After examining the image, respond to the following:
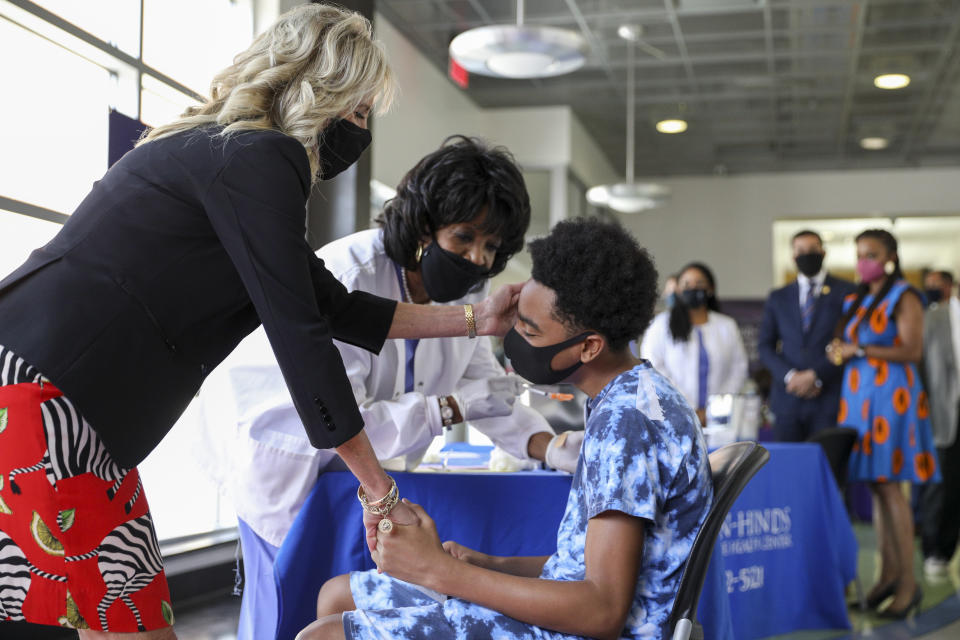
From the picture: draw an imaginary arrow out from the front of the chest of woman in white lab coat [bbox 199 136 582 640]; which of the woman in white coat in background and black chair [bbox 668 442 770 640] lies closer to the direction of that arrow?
the black chair

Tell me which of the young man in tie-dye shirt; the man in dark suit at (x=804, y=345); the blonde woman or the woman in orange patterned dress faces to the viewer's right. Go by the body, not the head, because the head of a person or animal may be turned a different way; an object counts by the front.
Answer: the blonde woman

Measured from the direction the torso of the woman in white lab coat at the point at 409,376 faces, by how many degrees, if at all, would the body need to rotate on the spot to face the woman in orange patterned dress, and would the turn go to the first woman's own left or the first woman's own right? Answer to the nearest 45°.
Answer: approximately 90° to the first woman's own left

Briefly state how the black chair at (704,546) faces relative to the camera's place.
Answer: facing to the left of the viewer

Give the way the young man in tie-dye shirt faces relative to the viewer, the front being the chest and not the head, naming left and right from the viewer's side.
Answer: facing to the left of the viewer

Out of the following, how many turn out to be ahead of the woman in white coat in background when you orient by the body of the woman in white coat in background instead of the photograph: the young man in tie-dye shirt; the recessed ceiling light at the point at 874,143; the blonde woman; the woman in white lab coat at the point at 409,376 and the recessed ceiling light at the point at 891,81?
3

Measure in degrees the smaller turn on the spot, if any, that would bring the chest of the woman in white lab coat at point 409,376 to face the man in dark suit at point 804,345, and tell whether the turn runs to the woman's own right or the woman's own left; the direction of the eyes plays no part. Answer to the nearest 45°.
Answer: approximately 90° to the woman's own left

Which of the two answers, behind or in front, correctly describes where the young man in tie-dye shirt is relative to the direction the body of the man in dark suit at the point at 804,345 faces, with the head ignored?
in front

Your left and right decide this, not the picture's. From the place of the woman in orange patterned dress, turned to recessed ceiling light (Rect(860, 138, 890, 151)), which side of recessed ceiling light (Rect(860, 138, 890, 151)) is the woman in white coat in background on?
left

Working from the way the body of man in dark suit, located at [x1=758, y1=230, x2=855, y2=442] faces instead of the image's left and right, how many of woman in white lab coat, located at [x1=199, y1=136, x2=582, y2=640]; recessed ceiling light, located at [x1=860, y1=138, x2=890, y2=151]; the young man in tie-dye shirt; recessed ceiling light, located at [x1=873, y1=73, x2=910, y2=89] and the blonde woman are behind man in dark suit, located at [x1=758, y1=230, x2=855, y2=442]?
2

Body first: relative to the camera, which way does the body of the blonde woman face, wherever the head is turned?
to the viewer's right

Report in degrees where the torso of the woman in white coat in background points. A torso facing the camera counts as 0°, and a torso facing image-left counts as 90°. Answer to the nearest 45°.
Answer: approximately 0°
